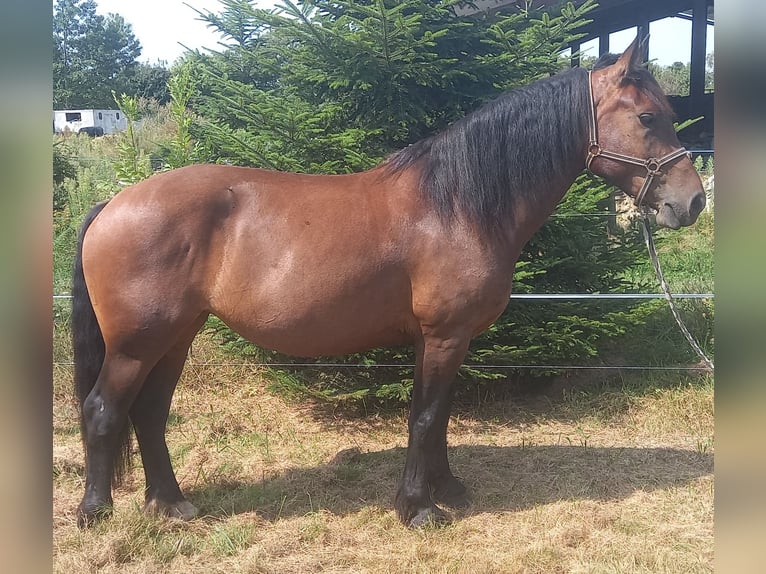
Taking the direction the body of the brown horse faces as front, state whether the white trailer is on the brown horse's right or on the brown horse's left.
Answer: on the brown horse's left

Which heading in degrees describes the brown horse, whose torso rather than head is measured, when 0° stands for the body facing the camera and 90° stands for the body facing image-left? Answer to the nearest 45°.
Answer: approximately 270°

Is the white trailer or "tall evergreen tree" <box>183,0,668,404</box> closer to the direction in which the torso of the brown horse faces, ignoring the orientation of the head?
the tall evergreen tree

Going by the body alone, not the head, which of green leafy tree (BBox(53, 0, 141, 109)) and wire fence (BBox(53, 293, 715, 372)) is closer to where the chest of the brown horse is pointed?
the wire fence

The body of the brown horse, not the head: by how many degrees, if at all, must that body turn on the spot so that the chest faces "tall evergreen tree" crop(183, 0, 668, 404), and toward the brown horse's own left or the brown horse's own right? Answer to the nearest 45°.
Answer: approximately 90° to the brown horse's own left

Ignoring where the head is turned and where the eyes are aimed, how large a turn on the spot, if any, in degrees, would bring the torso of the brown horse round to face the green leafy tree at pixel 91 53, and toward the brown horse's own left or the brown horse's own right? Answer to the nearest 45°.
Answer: approximately 135° to the brown horse's own left

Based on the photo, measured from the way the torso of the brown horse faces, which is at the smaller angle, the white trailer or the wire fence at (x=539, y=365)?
the wire fence

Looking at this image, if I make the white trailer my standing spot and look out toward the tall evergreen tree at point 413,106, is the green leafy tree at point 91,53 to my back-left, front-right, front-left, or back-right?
back-left
